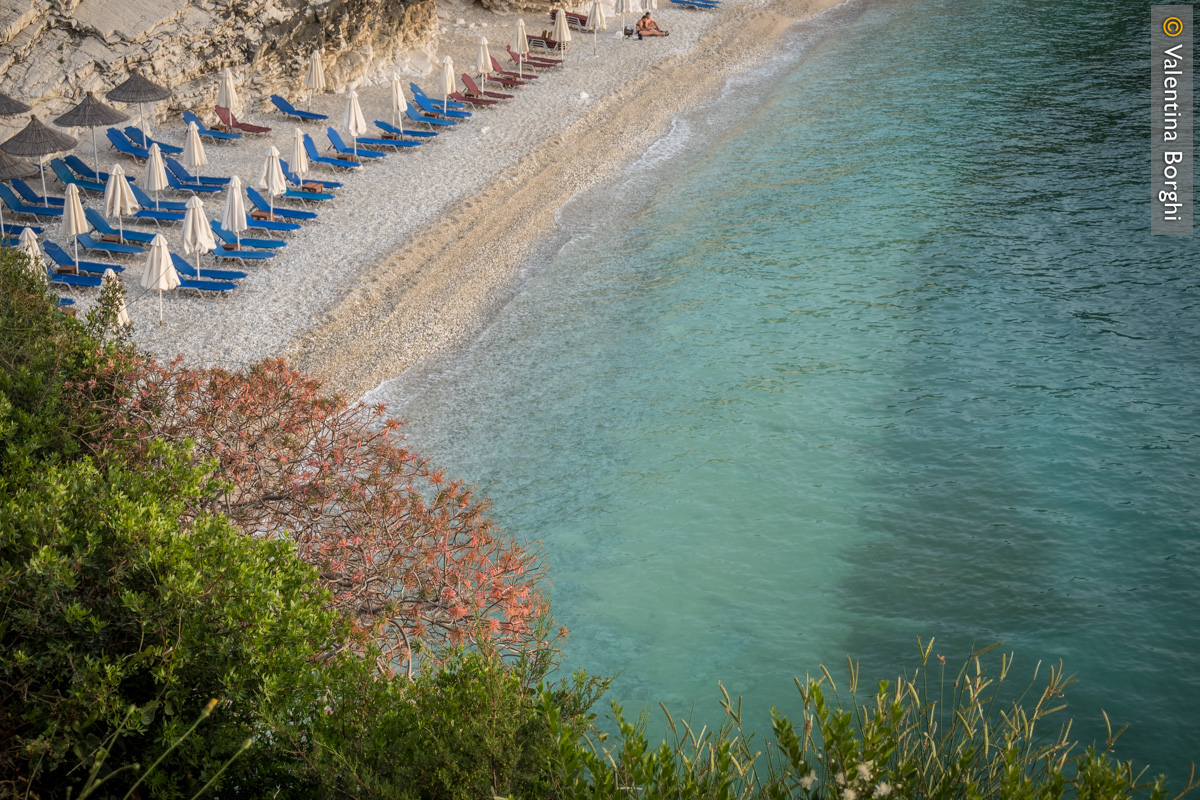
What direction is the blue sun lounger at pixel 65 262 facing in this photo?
to the viewer's right

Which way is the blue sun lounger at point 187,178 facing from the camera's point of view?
to the viewer's right

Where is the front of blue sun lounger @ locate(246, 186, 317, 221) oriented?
to the viewer's right

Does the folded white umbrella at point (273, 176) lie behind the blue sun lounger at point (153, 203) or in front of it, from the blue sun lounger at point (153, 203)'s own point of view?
in front

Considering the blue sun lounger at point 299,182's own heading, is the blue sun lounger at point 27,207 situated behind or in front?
behind

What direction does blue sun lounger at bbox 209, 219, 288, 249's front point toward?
to the viewer's right

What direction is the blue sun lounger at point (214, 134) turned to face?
to the viewer's right

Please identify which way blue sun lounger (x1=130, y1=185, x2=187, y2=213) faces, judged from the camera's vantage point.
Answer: facing to the right of the viewer

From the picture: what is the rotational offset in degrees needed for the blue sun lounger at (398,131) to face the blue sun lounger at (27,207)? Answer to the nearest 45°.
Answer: approximately 135° to its right

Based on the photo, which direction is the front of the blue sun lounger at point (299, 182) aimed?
to the viewer's right

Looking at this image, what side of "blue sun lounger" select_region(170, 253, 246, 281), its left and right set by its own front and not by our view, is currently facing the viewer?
right

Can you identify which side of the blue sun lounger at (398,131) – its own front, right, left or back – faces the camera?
right

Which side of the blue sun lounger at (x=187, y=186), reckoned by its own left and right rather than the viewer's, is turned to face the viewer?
right

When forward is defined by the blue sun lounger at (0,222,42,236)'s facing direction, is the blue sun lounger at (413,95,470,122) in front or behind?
in front

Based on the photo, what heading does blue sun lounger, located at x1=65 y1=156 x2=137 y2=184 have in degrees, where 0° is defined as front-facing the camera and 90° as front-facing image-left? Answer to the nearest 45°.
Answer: approximately 270°
